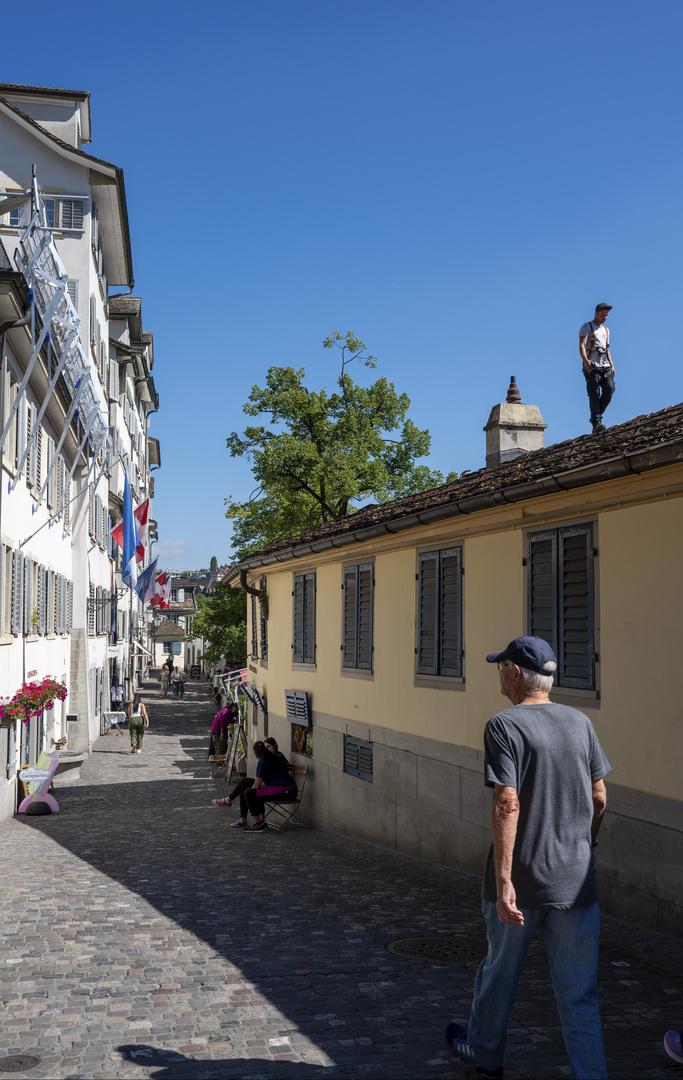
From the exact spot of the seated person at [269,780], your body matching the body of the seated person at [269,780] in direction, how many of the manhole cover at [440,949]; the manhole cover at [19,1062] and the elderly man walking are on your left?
3

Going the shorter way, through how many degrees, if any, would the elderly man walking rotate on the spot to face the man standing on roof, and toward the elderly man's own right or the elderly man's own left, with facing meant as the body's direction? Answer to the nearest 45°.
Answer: approximately 45° to the elderly man's own right

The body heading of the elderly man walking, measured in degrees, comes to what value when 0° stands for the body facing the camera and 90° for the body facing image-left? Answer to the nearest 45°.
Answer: approximately 135°

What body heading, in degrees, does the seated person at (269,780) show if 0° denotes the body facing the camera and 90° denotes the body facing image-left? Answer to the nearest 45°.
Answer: approximately 90°

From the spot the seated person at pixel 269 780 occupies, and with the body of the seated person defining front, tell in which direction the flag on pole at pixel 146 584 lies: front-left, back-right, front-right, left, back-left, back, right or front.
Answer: right

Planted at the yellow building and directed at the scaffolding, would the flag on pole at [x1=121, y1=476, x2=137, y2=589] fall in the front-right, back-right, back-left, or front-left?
front-right

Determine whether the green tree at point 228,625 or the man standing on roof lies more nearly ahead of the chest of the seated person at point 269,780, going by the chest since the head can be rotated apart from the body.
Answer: the green tree

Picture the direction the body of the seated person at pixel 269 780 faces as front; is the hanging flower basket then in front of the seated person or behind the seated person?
in front

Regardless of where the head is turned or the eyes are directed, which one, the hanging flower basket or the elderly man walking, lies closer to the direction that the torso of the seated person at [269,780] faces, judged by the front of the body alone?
the hanging flower basket

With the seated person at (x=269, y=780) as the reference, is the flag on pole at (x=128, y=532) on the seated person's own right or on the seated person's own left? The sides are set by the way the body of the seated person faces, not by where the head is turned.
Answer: on the seated person's own right

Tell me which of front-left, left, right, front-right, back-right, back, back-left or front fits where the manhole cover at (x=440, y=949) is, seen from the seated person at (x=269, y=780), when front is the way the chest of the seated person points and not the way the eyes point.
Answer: left

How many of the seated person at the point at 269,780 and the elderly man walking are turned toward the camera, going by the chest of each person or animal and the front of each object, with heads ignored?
0

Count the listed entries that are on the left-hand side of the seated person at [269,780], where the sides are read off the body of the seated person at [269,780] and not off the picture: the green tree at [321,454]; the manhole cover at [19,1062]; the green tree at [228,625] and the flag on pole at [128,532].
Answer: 1
